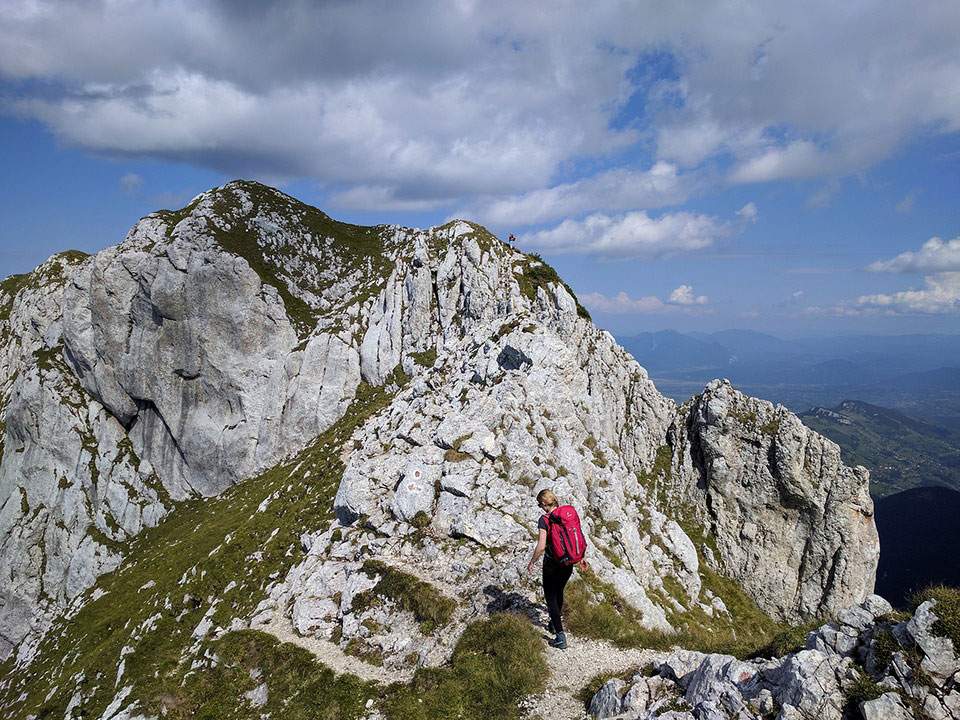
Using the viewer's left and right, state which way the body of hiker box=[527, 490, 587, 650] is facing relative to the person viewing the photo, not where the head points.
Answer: facing away from the viewer and to the left of the viewer
